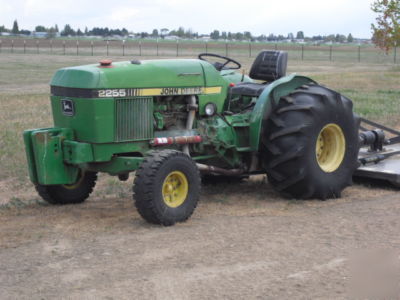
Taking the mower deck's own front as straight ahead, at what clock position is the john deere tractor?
The john deere tractor is roughly at 12 o'clock from the mower deck.

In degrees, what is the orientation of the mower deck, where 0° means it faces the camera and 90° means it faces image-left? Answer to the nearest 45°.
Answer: approximately 45°

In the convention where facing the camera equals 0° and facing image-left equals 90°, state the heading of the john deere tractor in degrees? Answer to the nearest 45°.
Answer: approximately 45°

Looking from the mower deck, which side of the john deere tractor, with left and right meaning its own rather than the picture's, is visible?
back
